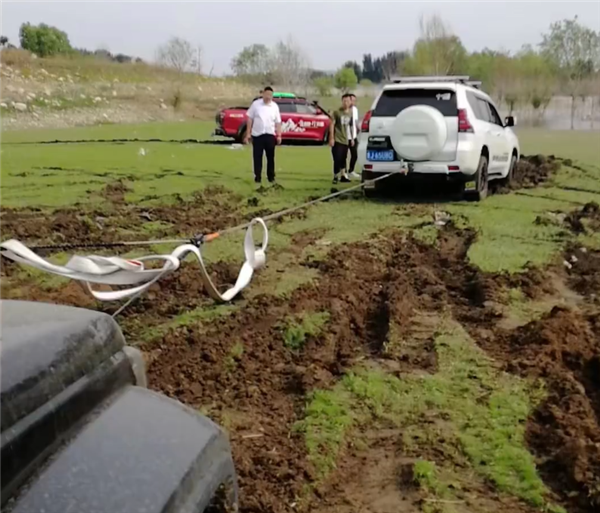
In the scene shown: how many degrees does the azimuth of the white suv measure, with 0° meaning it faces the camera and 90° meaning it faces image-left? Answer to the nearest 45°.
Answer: approximately 225°

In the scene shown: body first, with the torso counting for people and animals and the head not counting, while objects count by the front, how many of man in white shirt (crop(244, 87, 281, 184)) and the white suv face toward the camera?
1

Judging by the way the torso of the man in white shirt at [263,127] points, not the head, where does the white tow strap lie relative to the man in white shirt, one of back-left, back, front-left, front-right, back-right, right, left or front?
front

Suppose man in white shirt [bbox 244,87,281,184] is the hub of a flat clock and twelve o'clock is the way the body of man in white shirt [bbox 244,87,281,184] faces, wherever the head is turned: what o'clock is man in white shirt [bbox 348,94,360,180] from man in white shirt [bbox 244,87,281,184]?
man in white shirt [bbox 348,94,360,180] is roughly at 8 o'clock from man in white shirt [bbox 244,87,281,184].

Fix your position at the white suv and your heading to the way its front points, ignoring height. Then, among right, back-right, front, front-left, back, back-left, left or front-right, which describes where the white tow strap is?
back-right

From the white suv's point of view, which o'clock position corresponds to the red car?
The red car is roughly at 10 o'clock from the white suv.

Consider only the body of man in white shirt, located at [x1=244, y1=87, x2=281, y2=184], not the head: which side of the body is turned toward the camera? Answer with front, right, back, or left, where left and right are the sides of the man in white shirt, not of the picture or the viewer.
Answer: front

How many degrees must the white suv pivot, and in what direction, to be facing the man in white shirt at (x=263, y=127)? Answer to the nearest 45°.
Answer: approximately 90° to its left

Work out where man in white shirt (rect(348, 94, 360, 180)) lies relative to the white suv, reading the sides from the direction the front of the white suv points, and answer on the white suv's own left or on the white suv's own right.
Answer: on the white suv's own left

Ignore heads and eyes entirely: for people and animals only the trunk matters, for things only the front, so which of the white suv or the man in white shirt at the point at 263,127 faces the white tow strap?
the man in white shirt

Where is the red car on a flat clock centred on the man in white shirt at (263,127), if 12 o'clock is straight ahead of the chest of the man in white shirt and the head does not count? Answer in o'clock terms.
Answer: The red car is roughly at 6 o'clock from the man in white shirt.

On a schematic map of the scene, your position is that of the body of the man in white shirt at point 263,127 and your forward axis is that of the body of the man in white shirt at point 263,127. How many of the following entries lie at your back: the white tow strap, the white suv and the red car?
1
